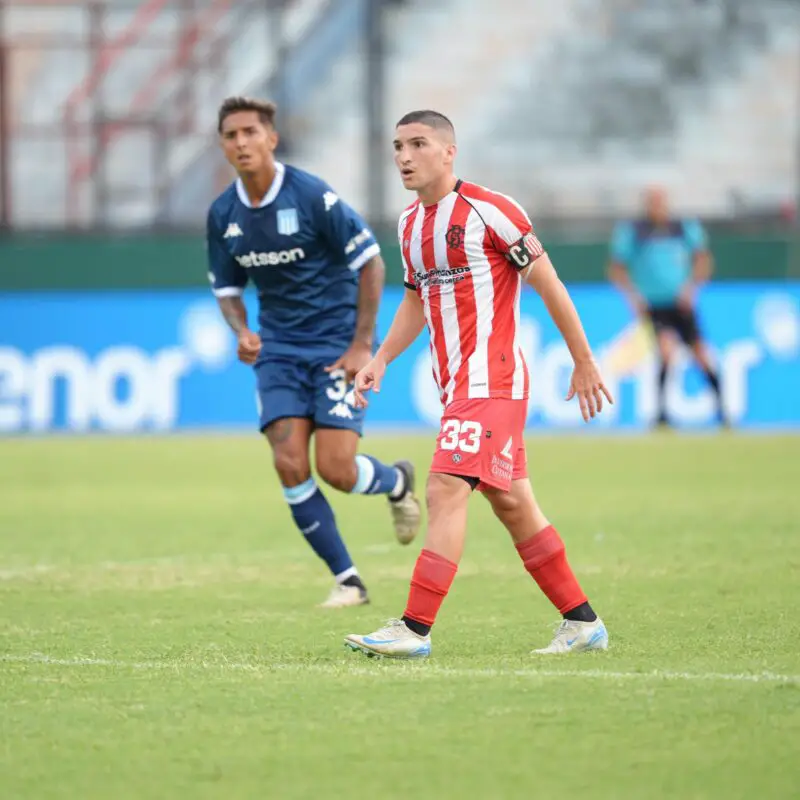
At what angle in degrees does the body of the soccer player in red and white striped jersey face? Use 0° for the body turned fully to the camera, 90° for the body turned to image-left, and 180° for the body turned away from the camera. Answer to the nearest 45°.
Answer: approximately 45°

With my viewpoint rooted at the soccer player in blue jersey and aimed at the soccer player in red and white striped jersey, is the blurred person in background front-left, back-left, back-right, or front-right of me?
back-left

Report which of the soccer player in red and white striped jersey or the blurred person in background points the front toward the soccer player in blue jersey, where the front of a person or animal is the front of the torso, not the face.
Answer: the blurred person in background

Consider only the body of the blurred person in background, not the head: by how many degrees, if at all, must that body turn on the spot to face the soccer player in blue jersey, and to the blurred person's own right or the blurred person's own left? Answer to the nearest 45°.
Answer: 0° — they already face them

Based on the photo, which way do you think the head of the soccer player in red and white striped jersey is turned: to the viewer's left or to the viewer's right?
to the viewer's left

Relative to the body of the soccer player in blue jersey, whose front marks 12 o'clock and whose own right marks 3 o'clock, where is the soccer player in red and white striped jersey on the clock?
The soccer player in red and white striped jersey is roughly at 10 o'clock from the soccer player in blue jersey.

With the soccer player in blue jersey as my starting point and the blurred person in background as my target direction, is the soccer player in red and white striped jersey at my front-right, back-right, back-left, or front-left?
back-right
